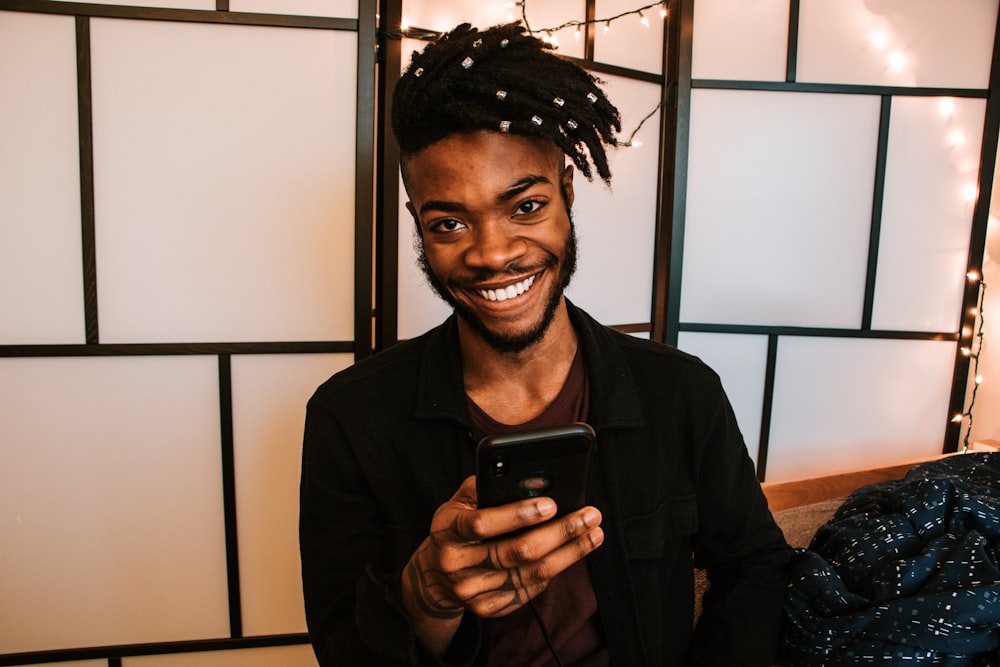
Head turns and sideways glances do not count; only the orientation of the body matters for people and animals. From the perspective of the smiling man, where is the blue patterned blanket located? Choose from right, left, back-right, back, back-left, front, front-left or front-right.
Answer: left

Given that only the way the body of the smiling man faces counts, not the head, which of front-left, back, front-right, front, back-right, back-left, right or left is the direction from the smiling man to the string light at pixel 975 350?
back-left

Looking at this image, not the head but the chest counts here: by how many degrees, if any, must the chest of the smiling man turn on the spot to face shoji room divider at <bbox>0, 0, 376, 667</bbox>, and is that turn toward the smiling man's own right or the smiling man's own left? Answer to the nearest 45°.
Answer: approximately 135° to the smiling man's own right

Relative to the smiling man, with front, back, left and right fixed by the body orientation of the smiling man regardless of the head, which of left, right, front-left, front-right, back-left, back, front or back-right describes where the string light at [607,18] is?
back

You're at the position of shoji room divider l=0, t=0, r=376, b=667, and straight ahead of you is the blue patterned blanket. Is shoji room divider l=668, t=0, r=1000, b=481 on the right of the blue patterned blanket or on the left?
left

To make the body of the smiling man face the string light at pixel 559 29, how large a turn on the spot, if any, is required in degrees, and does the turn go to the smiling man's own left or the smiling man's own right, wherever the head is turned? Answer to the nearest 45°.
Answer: approximately 180°

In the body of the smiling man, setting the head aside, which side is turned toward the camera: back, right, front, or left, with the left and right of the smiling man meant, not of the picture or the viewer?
front
